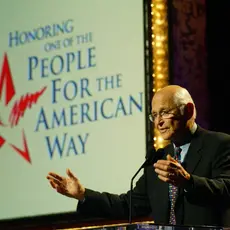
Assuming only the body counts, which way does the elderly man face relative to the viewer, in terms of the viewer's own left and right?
facing the viewer and to the left of the viewer

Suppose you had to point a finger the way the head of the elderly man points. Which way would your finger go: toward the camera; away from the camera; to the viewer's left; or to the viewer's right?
to the viewer's left
